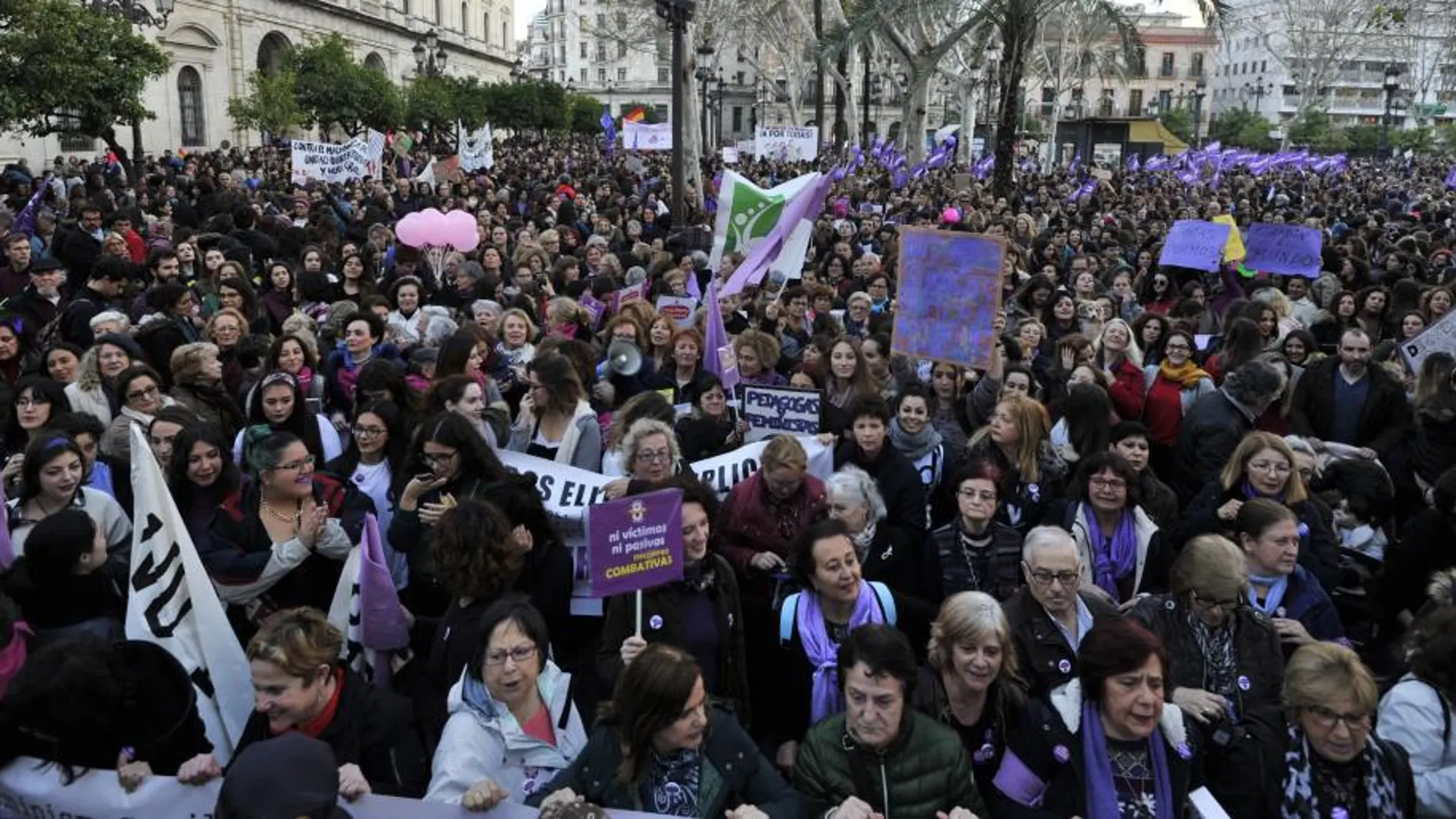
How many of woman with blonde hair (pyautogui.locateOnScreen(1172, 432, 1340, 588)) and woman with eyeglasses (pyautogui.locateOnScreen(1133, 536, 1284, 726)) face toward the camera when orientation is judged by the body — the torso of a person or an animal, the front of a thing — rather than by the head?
2

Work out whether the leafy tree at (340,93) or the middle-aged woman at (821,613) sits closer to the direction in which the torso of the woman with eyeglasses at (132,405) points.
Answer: the middle-aged woman

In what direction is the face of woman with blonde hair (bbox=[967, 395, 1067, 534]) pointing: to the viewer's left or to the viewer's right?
to the viewer's left

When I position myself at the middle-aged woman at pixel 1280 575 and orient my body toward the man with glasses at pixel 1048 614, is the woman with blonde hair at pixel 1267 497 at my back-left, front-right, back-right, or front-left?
back-right

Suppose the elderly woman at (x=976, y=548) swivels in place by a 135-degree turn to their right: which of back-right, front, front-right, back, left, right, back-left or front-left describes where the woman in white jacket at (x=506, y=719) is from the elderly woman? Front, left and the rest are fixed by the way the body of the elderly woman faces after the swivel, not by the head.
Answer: left

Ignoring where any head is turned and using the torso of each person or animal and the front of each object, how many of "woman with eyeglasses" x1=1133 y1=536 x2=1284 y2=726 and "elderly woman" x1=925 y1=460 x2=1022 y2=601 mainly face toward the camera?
2

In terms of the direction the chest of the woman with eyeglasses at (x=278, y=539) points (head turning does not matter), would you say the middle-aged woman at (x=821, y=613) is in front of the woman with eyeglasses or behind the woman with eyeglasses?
in front

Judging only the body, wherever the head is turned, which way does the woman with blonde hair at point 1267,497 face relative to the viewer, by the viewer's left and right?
facing the viewer

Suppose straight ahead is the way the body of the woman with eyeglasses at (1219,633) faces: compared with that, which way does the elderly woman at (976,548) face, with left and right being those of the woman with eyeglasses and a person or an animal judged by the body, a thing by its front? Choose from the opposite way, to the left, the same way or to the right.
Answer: the same way

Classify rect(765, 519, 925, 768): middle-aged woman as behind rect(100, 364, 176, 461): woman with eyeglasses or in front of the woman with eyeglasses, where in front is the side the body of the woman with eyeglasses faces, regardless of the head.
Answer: in front

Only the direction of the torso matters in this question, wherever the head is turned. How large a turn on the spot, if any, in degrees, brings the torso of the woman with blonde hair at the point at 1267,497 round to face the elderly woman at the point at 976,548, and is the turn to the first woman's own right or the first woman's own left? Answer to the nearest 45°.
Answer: approximately 45° to the first woman's own right

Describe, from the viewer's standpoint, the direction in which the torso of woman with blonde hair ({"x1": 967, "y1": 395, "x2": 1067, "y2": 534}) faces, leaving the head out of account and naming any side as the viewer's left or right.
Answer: facing the viewer and to the left of the viewer

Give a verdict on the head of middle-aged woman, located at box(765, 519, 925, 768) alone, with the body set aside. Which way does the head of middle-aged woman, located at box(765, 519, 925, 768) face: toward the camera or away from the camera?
toward the camera

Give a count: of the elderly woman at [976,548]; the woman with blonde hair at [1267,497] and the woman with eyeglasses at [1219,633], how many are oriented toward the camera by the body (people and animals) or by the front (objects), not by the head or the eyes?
3

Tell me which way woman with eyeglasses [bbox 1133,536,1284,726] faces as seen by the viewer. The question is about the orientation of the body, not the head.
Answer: toward the camera

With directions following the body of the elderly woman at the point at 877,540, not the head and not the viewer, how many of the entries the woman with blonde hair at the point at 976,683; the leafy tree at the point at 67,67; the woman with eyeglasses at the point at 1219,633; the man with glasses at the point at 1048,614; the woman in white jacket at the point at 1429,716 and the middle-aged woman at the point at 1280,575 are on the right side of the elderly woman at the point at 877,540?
1
